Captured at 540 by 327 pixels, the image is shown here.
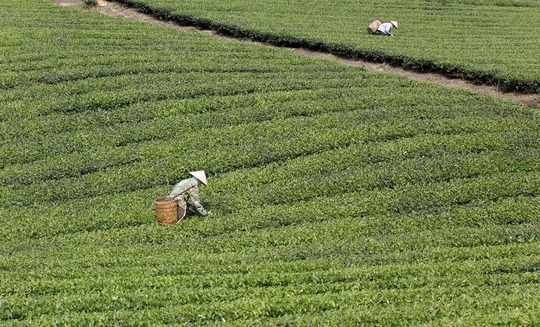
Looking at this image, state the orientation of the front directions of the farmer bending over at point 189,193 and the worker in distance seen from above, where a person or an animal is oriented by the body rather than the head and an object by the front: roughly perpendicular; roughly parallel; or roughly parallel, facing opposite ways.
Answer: roughly parallel

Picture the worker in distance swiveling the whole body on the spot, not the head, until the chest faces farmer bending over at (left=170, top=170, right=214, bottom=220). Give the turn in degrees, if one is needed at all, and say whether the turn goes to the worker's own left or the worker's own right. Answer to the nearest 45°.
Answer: approximately 90° to the worker's own right

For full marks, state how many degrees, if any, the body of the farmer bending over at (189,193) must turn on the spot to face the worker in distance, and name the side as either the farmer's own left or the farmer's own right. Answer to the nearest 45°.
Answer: approximately 45° to the farmer's own left

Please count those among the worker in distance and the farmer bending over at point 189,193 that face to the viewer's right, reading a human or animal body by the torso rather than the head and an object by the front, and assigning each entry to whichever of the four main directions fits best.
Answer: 2

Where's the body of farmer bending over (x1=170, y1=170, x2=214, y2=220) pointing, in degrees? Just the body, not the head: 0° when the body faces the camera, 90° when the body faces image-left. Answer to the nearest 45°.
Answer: approximately 270°

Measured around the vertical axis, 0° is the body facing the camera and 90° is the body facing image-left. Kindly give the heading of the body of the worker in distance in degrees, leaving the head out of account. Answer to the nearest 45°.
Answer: approximately 270°
